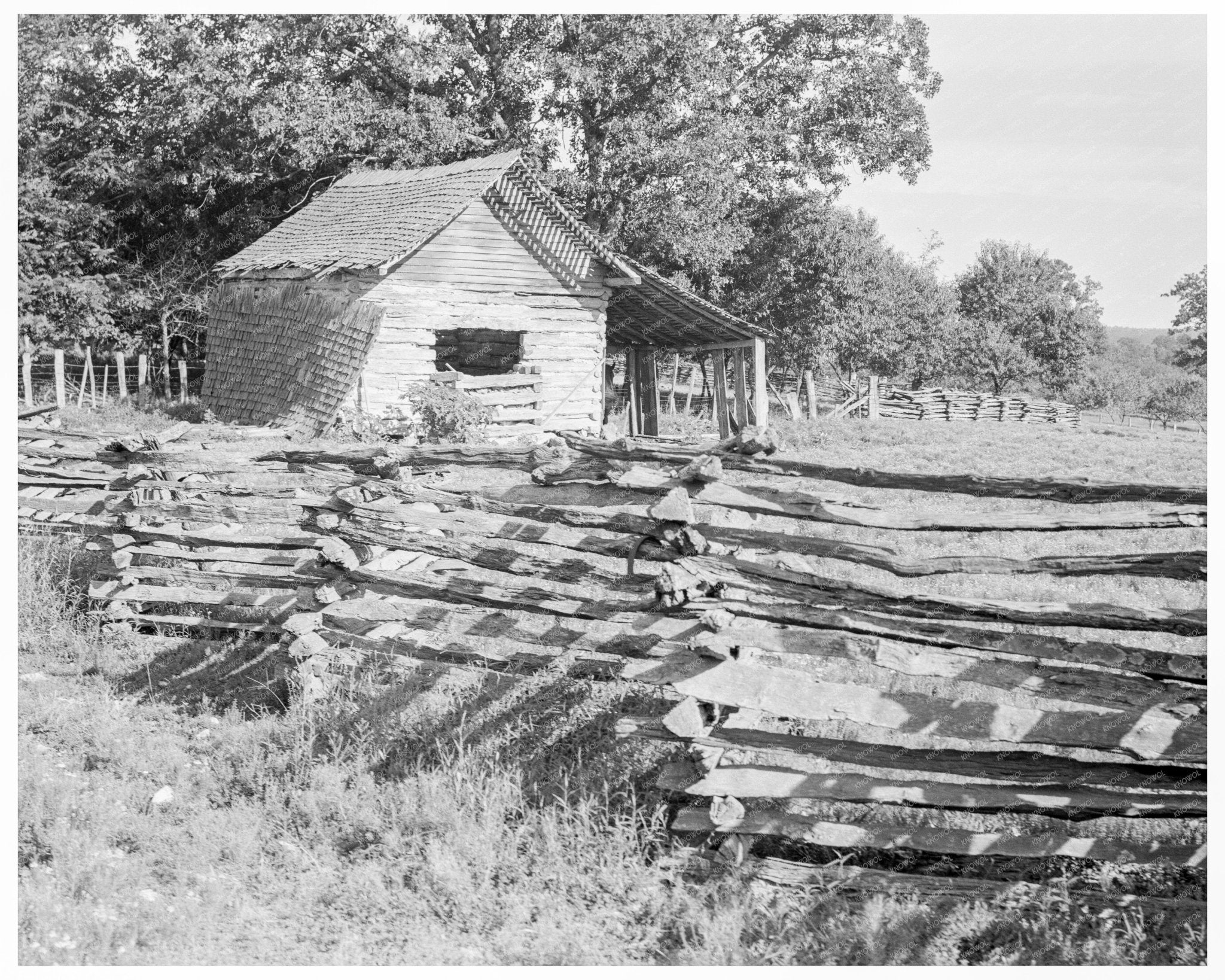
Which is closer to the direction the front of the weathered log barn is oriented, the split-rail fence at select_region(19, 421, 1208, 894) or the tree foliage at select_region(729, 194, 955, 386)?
the split-rail fence

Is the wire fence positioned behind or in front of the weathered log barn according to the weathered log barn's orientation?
behind

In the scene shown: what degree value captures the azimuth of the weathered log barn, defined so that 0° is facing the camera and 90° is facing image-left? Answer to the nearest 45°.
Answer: approximately 315°

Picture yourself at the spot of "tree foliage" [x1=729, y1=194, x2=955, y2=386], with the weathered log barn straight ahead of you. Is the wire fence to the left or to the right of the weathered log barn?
right

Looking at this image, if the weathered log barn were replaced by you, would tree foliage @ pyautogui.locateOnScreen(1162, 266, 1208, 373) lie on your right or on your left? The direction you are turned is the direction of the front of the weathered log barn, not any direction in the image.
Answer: on your left

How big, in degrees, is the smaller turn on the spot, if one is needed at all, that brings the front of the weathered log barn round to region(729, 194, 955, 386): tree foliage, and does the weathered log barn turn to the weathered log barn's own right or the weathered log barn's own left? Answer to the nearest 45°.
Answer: approximately 90° to the weathered log barn's own left

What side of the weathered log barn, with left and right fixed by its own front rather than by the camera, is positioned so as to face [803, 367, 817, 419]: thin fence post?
left

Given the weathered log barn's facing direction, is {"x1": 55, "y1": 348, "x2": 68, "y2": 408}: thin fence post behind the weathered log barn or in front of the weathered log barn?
behind
